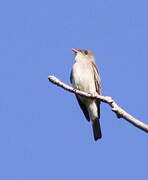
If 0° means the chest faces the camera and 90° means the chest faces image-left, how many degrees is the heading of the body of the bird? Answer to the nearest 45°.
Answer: approximately 45°
